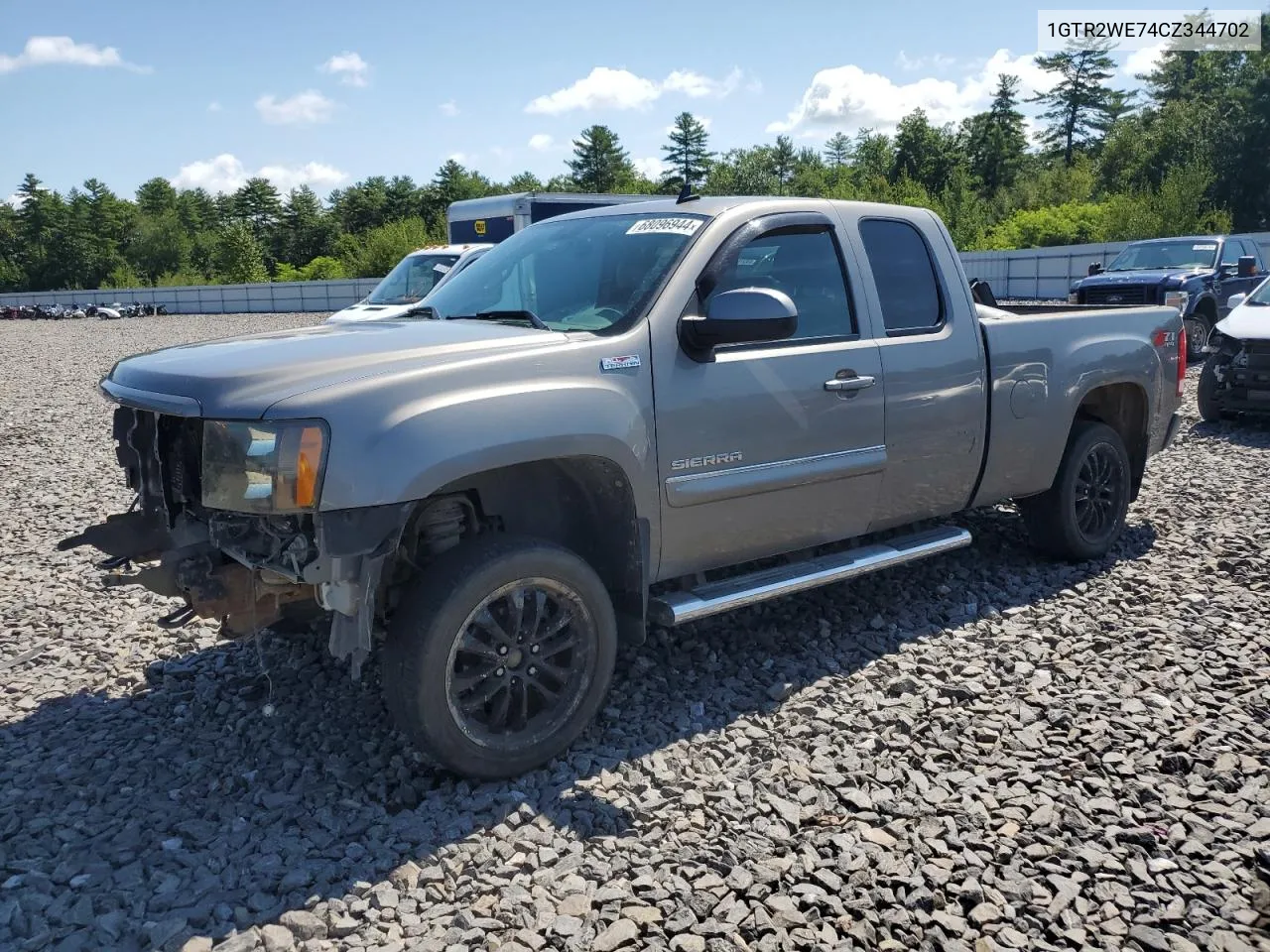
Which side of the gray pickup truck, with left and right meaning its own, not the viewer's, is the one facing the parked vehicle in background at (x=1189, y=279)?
back

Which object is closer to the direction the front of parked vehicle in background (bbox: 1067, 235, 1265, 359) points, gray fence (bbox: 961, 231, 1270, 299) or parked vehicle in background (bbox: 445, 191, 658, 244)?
the parked vehicle in background

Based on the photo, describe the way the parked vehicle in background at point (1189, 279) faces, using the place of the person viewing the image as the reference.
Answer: facing the viewer and to the left of the viewer

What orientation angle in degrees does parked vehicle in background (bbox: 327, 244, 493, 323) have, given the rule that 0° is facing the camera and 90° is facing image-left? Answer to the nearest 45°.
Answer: approximately 45°

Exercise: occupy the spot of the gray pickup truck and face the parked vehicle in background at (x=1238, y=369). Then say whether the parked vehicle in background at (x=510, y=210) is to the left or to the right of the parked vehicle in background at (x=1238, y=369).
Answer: left

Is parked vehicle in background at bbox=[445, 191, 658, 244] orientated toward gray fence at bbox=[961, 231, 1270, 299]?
no

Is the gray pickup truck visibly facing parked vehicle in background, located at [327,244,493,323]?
no

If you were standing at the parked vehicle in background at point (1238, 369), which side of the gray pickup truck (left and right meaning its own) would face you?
back

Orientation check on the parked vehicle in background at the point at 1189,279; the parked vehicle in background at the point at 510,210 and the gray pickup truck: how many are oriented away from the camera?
0

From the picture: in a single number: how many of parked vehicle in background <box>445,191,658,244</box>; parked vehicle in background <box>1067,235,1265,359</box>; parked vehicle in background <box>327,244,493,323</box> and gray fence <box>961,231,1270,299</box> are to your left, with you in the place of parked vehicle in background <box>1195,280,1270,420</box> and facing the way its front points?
0

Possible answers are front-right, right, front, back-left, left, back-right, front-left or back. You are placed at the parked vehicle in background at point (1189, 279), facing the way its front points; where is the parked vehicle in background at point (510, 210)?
front-right

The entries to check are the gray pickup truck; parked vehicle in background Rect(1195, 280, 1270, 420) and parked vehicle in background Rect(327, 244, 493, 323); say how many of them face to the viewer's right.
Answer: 0

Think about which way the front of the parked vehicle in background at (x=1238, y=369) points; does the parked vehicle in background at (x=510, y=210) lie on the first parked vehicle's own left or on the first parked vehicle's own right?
on the first parked vehicle's own right
